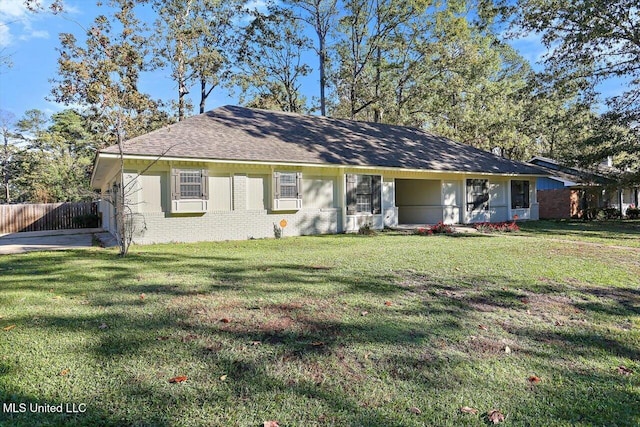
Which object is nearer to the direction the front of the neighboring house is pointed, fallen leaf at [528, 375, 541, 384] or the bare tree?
the fallen leaf

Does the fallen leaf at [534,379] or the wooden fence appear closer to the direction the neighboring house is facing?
the fallen leaf

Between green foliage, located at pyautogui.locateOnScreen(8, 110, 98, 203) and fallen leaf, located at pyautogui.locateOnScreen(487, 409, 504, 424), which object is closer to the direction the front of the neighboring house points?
the fallen leaf

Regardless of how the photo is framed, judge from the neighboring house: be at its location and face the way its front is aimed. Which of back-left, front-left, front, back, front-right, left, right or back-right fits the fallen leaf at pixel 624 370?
front-right

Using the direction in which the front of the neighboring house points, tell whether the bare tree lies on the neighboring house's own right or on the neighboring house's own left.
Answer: on the neighboring house's own right

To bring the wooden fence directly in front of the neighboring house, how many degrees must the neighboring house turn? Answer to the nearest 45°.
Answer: approximately 90° to its right

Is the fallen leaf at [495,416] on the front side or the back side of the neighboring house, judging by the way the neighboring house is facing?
on the front side

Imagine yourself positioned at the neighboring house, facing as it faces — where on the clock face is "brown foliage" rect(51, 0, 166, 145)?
The brown foliage is roughly at 2 o'clock from the neighboring house.

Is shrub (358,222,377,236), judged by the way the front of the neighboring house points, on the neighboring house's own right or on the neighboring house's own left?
on the neighboring house's own right

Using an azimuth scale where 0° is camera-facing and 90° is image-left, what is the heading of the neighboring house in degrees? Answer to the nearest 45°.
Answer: approximately 315°

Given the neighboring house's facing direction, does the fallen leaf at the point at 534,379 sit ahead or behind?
ahead

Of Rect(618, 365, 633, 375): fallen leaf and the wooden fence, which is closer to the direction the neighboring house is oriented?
the fallen leaf
